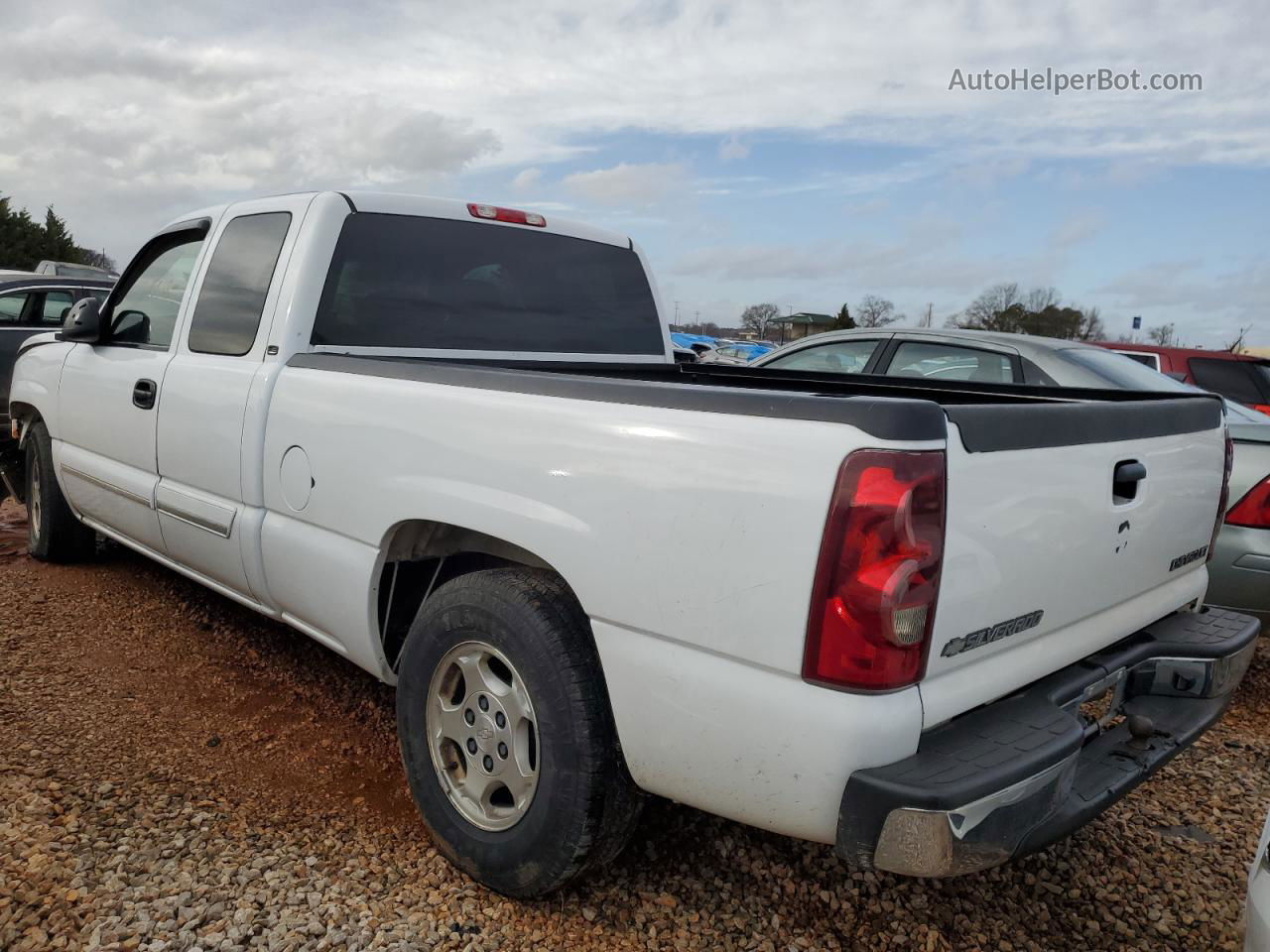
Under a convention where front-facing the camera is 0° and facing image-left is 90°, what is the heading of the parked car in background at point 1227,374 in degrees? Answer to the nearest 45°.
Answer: approximately 135°

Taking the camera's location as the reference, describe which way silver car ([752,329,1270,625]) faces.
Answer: facing away from the viewer and to the left of the viewer

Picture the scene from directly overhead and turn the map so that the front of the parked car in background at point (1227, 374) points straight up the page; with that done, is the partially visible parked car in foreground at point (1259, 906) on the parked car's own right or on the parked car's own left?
on the parked car's own left

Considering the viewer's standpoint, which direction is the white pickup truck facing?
facing away from the viewer and to the left of the viewer

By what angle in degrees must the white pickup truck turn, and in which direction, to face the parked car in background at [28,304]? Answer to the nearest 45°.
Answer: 0° — it already faces it

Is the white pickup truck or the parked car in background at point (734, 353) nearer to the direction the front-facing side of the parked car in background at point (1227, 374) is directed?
the parked car in background

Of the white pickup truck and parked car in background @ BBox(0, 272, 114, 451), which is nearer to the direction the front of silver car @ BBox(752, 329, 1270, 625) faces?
the parked car in background

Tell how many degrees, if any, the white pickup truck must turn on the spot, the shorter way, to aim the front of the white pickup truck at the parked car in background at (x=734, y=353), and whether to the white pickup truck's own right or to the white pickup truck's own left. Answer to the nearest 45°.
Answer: approximately 45° to the white pickup truck's own right

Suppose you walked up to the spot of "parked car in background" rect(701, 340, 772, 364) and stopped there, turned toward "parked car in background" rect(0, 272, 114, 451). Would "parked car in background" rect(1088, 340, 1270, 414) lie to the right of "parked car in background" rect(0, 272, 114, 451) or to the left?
left

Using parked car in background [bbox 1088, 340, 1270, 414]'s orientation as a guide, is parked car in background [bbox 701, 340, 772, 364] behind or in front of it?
in front
